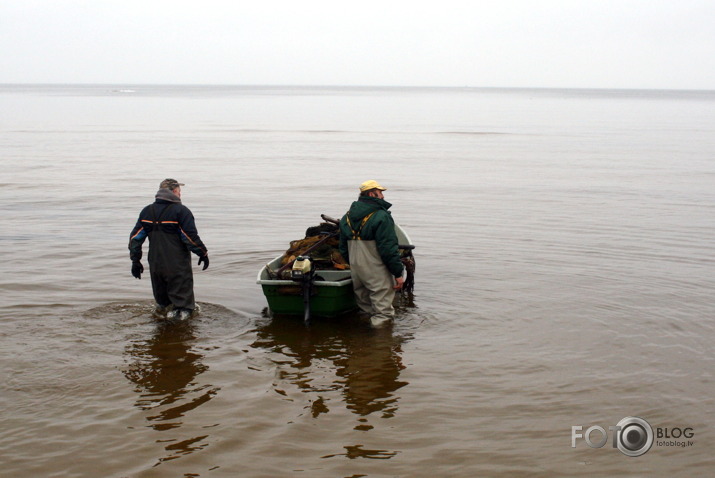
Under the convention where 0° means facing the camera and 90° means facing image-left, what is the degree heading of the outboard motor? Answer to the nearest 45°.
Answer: approximately 225°

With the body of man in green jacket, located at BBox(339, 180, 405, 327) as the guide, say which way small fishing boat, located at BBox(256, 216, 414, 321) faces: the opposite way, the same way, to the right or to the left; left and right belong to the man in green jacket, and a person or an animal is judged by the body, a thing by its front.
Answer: the same way

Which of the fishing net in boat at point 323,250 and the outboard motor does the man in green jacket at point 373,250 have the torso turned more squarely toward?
the fishing net in boat

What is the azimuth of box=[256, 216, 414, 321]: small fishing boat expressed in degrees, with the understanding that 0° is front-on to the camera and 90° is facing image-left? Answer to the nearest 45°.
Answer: approximately 225°

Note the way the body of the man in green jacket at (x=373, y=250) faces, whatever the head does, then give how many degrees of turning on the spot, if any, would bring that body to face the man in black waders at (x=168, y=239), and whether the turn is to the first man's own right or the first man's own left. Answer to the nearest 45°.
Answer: approximately 135° to the first man's own left

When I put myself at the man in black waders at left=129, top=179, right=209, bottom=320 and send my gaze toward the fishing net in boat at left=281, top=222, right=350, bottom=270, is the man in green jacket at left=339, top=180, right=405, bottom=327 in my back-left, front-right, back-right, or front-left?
front-right

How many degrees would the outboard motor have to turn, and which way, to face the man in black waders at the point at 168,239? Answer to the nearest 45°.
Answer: approximately 135° to its left

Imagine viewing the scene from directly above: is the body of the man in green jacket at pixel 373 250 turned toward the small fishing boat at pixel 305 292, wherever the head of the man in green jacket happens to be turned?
no

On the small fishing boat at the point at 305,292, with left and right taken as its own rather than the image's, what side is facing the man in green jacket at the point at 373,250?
right

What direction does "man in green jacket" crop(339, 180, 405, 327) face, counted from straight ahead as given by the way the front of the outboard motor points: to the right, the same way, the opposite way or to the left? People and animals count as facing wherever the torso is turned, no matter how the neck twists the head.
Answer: the same way

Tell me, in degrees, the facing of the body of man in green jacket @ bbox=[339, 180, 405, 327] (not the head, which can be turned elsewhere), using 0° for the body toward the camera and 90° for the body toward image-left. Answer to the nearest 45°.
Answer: approximately 225°

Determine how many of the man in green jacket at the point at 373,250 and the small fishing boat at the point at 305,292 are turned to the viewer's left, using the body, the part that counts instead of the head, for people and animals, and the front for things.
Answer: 0
